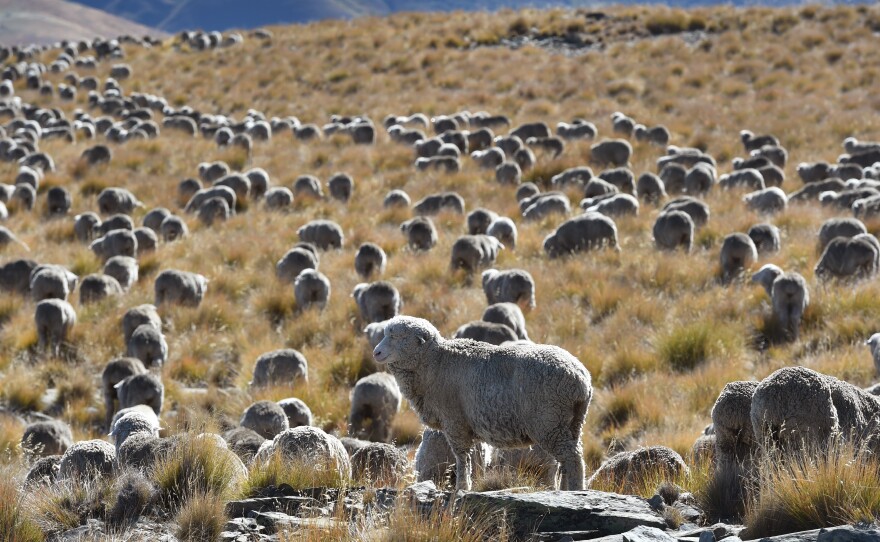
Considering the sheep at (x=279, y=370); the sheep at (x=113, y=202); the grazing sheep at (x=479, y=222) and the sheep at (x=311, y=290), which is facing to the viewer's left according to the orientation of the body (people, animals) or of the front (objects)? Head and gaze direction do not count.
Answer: the sheep at (x=279, y=370)

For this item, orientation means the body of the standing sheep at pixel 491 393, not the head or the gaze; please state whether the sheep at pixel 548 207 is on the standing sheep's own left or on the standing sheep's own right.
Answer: on the standing sheep's own right

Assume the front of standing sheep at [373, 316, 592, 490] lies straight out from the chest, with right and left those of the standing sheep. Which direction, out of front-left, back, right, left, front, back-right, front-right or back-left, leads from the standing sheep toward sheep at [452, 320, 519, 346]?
right

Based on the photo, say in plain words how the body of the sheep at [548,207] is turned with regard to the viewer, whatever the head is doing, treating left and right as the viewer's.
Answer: facing to the left of the viewer

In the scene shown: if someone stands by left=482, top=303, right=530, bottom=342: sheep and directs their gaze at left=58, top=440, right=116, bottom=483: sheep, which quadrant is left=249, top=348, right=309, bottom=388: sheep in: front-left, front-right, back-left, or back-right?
front-right

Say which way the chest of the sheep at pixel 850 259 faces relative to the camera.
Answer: to the viewer's left

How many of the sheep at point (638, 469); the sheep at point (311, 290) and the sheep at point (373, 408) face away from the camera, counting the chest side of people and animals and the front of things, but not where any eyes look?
2

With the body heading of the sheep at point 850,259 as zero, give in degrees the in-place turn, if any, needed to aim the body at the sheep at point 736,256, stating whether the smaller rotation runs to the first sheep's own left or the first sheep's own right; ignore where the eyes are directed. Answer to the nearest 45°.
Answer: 0° — it already faces it

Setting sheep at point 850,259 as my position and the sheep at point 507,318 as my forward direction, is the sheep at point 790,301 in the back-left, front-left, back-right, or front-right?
front-left

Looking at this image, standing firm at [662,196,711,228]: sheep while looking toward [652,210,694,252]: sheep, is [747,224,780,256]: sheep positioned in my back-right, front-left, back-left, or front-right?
front-left

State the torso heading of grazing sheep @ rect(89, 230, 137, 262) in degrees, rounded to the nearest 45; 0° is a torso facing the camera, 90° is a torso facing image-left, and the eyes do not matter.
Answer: approximately 90°

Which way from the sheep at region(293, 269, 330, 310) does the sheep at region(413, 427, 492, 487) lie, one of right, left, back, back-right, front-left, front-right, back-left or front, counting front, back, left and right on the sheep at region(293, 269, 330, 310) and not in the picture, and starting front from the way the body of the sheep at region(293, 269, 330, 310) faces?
back

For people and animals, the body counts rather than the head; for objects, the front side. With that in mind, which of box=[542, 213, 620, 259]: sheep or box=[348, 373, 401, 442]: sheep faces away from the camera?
box=[348, 373, 401, 442]: sheep

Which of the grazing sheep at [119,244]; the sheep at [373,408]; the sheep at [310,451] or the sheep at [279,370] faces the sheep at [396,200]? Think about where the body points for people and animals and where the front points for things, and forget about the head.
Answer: the sheep at [373,408]
